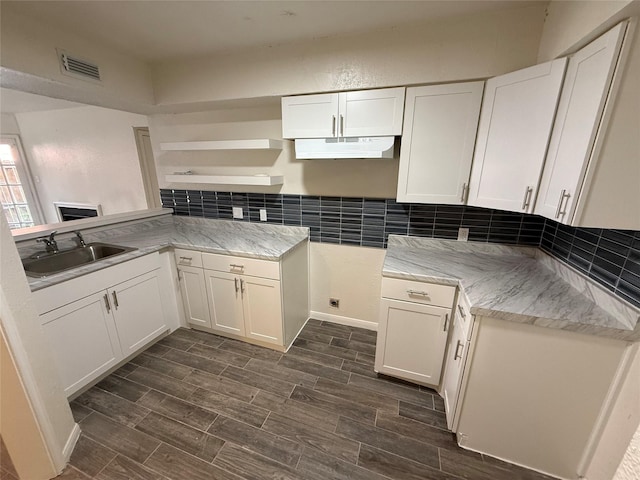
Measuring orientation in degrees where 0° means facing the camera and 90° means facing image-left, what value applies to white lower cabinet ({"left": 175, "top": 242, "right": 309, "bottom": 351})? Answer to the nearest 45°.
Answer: approximately 45°

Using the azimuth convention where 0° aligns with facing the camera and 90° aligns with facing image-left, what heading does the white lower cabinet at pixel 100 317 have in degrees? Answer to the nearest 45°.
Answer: approximately 315°

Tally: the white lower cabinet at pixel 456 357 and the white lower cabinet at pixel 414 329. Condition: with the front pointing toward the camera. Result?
1

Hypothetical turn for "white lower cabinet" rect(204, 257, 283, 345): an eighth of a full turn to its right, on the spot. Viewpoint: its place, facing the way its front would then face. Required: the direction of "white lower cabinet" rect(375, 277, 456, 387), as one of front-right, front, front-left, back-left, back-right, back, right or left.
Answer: back-left

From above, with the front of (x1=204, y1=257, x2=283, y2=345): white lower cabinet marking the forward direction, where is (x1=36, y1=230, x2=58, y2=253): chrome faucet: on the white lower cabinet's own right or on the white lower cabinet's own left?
on the white lower cabinet's own right
